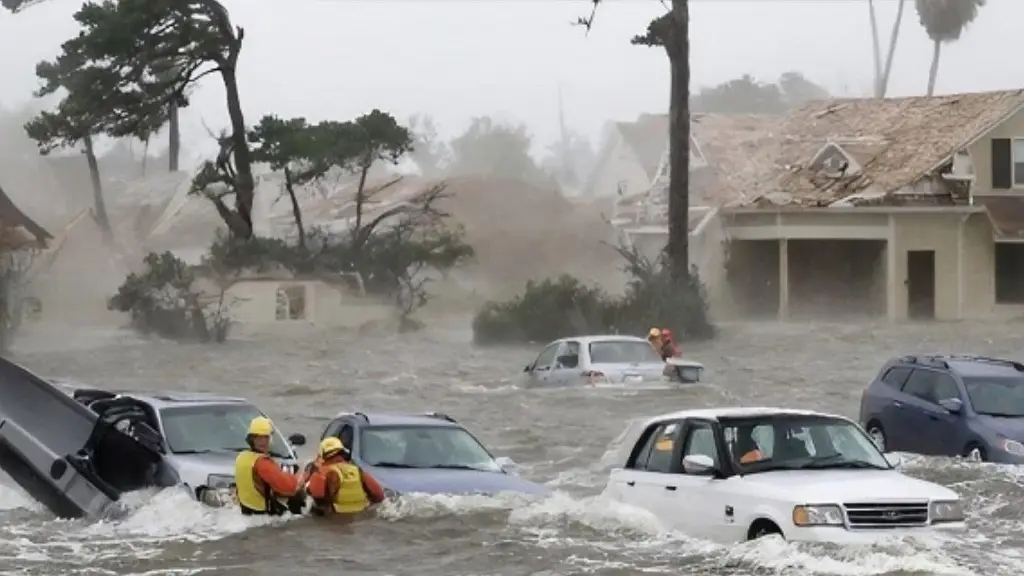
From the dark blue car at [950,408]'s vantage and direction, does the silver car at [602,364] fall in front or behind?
behind

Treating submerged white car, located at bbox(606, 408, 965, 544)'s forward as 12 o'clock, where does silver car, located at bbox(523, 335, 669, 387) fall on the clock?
The silver car is roughly at 7 o'clock from the submerged white car.

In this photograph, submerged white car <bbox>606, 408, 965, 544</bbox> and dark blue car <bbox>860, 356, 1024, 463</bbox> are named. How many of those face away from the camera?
0

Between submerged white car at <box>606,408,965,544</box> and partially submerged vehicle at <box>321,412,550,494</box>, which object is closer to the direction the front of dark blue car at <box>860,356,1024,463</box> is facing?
the submerged white car

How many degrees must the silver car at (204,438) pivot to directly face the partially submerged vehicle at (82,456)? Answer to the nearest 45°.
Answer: approximately 135° to its right

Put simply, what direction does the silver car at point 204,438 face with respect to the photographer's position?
facing the viewer and to the right of the viewer

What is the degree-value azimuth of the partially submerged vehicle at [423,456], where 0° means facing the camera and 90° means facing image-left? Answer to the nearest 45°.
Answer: approximately 315°

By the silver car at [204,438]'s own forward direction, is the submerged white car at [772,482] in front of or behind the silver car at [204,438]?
in front

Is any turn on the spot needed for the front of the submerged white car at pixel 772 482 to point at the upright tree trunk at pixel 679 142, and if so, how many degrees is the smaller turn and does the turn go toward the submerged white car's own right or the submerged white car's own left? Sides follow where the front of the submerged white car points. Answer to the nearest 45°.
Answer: approximately 135° to the submerged white car's own left
